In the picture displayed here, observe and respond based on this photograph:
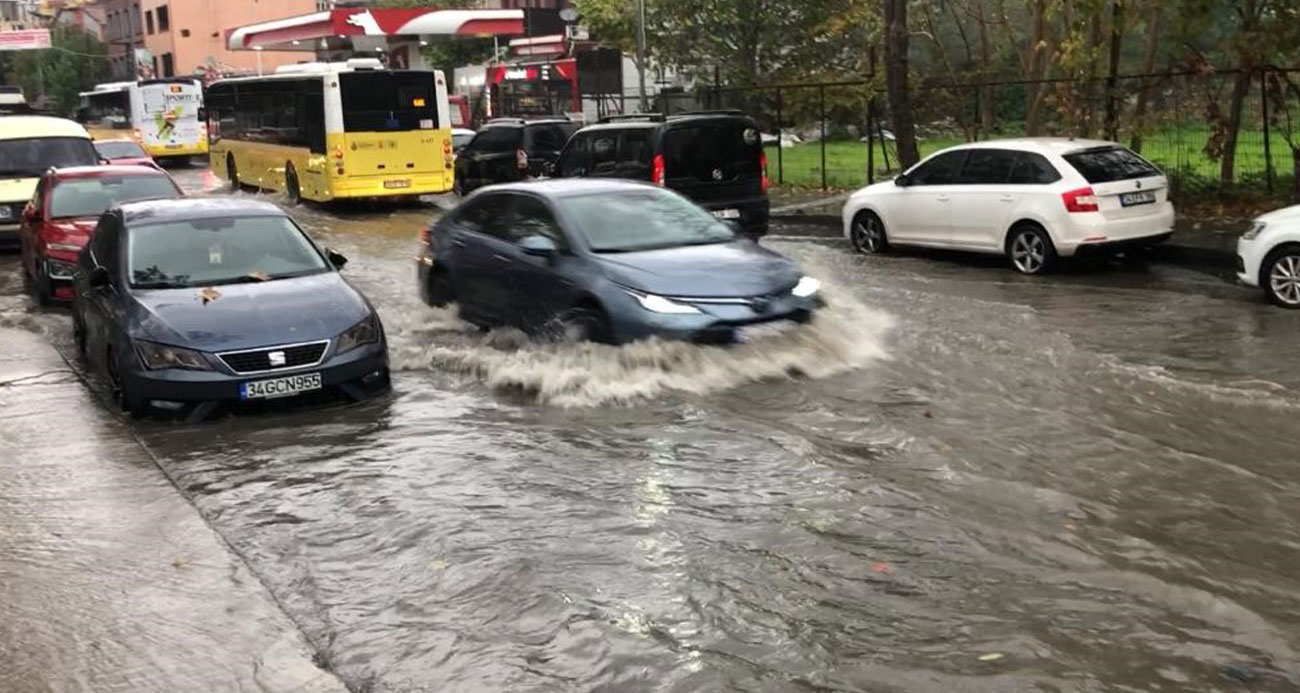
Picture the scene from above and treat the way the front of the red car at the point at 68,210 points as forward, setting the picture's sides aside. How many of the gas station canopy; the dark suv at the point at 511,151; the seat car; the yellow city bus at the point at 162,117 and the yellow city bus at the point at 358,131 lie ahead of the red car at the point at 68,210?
1

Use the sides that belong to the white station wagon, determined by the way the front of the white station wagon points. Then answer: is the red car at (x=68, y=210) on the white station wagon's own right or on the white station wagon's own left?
on the white station wagon's own left

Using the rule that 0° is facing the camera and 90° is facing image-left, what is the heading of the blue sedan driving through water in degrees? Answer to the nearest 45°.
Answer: approximately 315°

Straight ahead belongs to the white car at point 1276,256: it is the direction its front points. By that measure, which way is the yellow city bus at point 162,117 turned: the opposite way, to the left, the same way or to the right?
the same way

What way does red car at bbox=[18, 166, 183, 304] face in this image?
toward the camera

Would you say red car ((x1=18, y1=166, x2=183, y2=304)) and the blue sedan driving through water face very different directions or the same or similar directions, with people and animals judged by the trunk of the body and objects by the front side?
same or similar directions

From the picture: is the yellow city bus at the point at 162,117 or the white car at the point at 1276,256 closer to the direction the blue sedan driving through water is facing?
the white car

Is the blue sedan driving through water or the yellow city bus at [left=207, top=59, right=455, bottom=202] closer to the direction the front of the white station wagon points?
the yellow city bus

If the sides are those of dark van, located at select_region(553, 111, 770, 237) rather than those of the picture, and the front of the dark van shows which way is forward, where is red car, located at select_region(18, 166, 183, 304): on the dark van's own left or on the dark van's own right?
on the dark van's own left

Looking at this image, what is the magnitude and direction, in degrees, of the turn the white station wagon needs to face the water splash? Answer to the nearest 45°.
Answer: approximately 90° to its left
